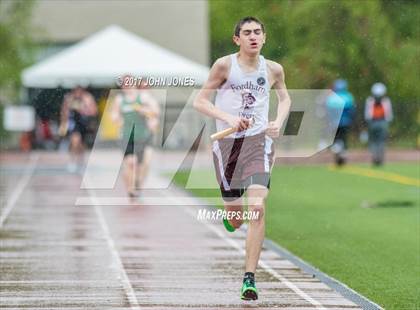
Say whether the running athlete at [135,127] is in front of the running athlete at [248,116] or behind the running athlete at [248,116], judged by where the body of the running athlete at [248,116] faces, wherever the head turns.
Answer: behind

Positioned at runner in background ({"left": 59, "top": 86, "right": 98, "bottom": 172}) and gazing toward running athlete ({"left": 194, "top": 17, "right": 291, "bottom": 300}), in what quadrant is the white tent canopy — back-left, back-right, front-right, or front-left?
back-left

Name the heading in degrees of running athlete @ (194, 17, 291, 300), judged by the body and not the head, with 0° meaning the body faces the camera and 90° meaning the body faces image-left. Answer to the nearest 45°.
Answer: approximately 0°
